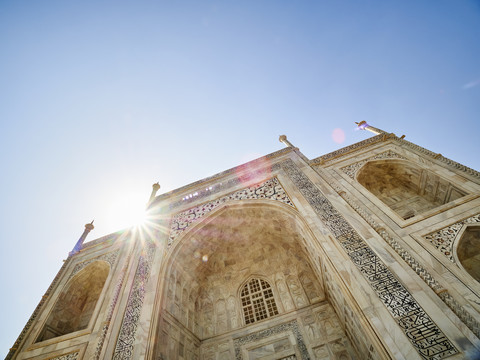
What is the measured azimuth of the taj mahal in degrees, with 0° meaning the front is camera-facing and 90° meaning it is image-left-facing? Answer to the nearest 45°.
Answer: approximately 0°
